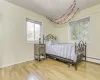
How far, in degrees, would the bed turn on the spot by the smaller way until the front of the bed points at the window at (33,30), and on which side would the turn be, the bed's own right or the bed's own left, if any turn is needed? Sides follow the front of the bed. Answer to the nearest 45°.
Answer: approximately 135° to the bed's own right

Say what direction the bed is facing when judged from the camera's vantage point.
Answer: facing the viewer and to the right of the viewer

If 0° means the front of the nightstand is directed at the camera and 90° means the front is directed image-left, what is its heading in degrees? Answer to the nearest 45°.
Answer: approximately 315°

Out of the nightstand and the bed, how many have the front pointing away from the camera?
0
